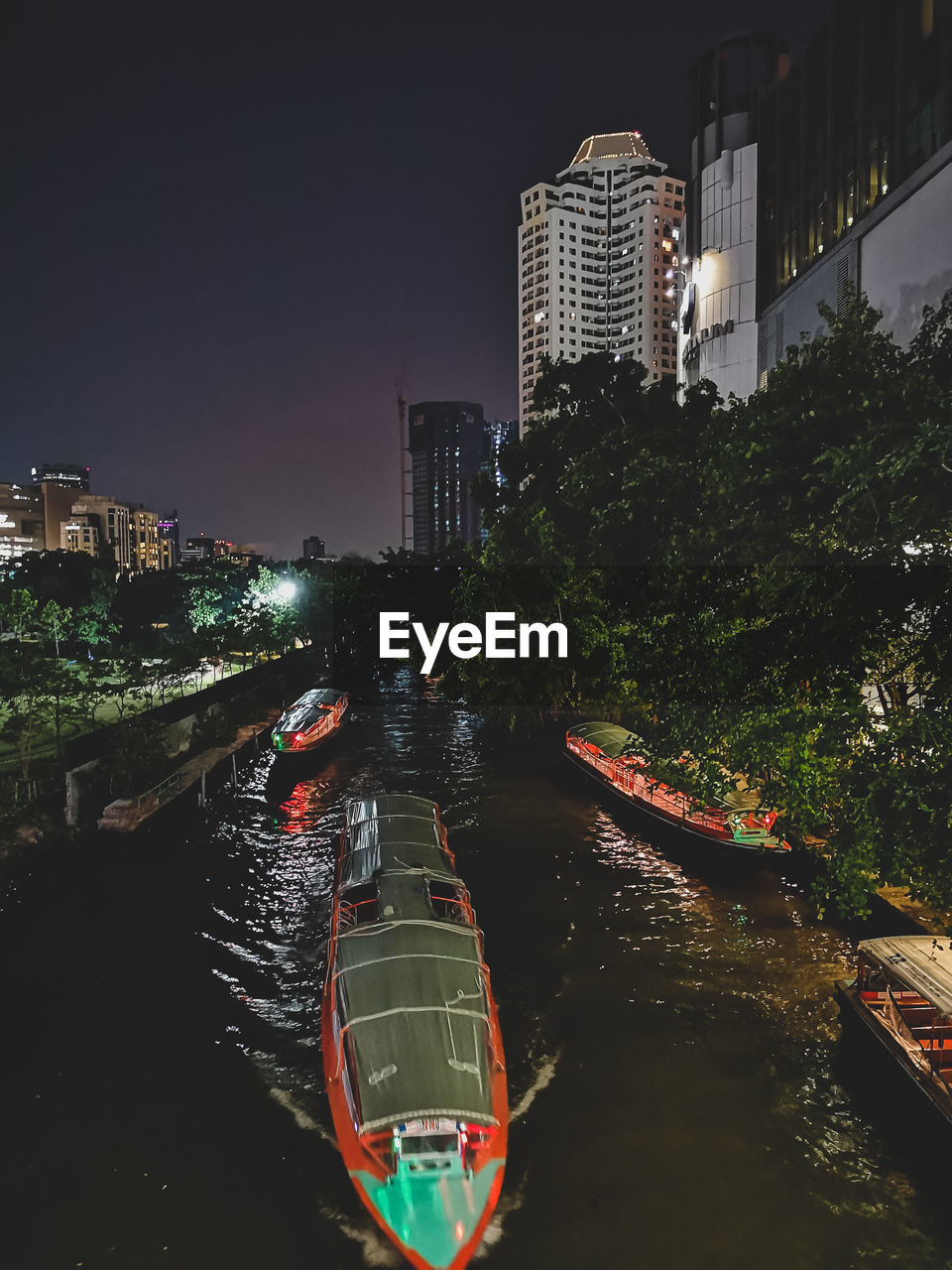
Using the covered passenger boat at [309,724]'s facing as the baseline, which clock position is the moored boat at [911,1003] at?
The moored boat is roughly at 10 o'clock from the covered passenger boat.

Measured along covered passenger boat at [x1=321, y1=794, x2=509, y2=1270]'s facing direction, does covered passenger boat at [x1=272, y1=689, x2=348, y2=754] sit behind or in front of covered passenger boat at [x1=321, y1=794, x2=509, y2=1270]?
behind

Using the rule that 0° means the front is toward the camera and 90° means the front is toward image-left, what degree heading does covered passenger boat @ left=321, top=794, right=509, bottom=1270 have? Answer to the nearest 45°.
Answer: approximately 0°

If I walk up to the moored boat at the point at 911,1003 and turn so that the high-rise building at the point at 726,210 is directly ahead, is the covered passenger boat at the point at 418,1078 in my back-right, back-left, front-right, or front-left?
back-left

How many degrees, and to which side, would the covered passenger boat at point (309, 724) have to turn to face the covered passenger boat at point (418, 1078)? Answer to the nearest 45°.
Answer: approximately 45° to its left

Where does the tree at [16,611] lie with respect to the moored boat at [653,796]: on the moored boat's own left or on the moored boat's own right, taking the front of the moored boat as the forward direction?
on the moored boat's own right

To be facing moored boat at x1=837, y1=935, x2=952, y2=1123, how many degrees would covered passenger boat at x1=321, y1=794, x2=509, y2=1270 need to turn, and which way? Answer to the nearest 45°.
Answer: approximately 90° to its left

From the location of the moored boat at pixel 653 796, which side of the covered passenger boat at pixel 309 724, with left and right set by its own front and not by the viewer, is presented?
left

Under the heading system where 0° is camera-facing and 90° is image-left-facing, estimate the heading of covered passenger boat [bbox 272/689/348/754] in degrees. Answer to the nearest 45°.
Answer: approximately 45°
